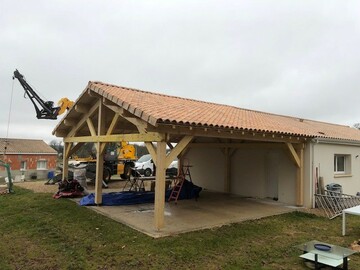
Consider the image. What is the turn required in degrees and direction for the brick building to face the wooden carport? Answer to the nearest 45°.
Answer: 0° — it already faces it

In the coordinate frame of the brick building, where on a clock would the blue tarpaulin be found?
The blue tarpaulin is roughly at 12 o'clock from the brick building.
